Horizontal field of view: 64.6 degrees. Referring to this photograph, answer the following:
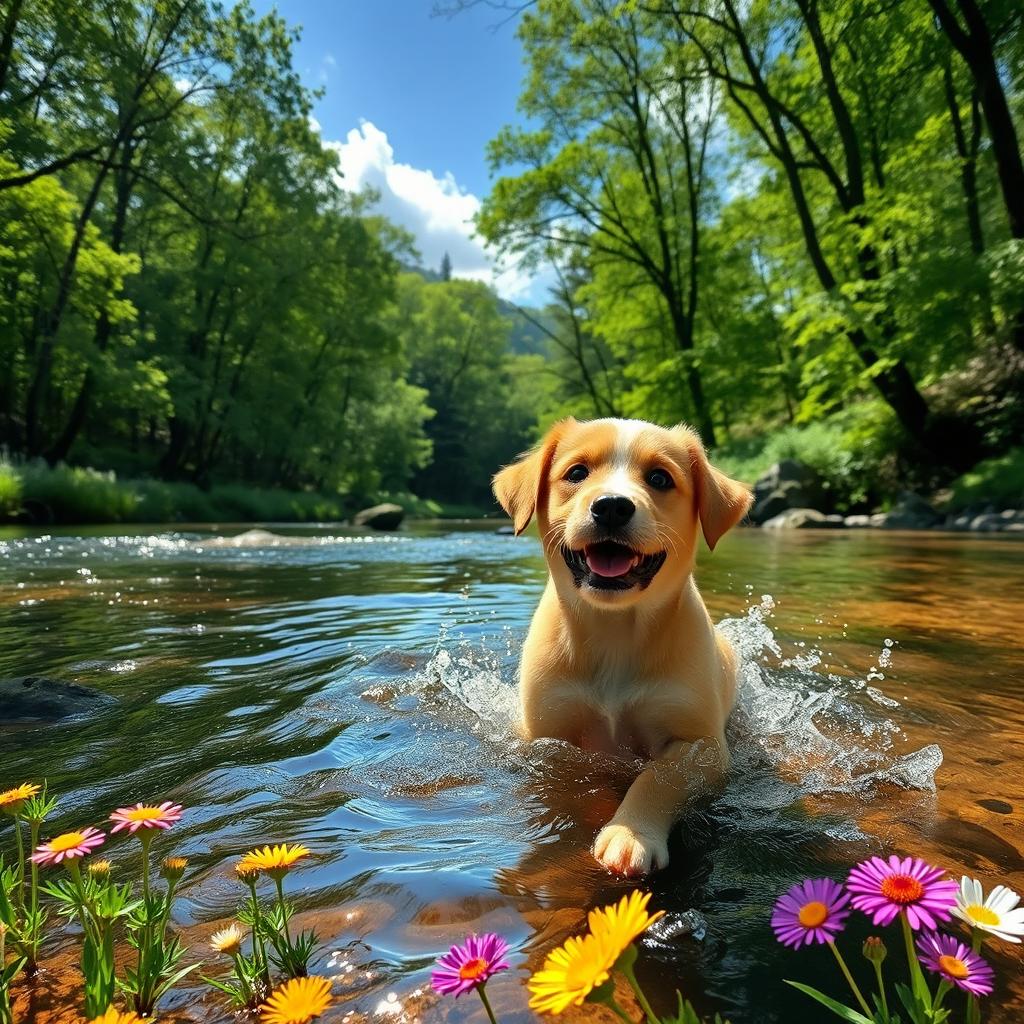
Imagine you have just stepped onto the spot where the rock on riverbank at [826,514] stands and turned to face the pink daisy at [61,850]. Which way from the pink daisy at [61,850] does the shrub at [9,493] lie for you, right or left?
right

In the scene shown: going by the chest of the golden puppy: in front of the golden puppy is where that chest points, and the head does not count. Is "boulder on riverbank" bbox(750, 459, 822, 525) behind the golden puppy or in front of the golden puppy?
behind

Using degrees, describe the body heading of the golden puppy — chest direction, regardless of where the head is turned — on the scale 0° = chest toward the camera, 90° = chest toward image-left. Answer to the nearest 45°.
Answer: approximately 0°

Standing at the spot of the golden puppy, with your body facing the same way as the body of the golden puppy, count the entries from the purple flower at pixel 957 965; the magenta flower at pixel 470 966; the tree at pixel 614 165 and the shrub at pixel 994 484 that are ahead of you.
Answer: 2

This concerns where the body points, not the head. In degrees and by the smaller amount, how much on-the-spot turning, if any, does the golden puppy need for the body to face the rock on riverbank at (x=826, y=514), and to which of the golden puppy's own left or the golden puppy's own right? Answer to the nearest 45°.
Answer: approximately 180°

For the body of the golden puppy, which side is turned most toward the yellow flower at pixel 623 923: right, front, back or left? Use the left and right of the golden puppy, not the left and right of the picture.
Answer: front

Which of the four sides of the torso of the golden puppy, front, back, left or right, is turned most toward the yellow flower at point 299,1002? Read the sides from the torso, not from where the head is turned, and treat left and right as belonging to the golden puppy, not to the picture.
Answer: front

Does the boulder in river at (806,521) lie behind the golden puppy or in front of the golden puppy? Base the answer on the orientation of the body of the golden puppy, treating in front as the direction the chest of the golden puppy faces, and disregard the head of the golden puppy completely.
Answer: behind

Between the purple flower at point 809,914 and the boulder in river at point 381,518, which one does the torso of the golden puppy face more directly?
the purple flower

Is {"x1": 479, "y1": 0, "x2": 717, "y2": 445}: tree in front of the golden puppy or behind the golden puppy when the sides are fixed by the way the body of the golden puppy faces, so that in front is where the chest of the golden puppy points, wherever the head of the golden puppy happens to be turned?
behind

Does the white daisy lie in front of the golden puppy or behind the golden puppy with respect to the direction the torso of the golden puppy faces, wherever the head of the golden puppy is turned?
in front

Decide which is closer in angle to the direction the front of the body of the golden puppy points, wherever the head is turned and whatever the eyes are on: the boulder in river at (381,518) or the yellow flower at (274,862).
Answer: the yellow flower

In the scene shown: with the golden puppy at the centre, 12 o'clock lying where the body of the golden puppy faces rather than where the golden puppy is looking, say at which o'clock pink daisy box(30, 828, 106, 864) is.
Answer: The pink daisy is roughly at 1 o'clock from the golden puppy.
